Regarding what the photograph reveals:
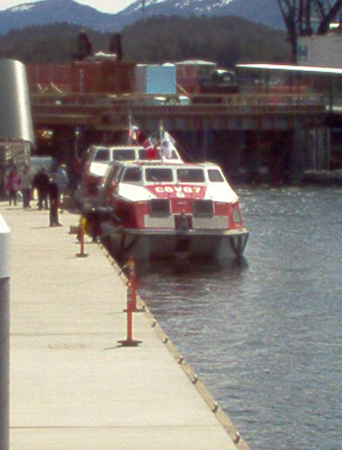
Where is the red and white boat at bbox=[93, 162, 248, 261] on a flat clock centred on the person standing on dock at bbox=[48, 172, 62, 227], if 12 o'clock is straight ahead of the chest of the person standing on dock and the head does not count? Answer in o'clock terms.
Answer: The red and white boat is roughly at 2 o'clock from the person standing on dock.

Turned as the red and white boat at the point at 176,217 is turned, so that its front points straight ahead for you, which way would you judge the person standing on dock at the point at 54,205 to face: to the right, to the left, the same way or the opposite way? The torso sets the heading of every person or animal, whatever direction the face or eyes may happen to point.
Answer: to the left

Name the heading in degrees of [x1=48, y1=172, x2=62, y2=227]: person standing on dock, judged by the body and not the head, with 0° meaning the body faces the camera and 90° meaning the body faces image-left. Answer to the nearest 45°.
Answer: approximately 270°

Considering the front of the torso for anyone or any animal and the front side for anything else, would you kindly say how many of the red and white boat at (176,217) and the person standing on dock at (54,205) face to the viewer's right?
1

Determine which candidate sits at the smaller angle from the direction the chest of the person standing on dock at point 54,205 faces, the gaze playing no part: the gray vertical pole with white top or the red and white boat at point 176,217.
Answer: the red and white boat

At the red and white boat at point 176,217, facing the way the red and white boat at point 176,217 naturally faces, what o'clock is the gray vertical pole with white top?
The gray vertical pole with white top is roughly at 12 o'clock from the red and white boat.

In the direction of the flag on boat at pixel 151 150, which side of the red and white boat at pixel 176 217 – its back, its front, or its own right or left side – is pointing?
back

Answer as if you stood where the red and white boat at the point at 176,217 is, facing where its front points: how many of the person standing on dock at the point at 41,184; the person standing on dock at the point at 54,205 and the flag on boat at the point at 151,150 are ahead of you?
0

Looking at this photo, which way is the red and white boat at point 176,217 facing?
toward the camera

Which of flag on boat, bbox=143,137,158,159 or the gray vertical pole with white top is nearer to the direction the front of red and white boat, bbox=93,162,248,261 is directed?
the gray vertical pole with white top

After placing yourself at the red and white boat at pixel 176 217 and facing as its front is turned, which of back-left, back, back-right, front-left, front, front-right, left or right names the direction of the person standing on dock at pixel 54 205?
back-right

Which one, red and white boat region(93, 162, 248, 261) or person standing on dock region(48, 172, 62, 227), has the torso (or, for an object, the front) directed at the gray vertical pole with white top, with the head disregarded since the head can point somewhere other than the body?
the red and white boat
